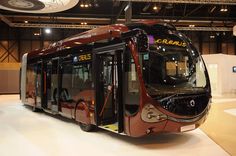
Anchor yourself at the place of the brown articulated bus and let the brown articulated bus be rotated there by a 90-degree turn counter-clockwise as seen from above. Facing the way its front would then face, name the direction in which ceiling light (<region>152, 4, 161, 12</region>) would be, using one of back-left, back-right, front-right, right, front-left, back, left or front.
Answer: front-left
